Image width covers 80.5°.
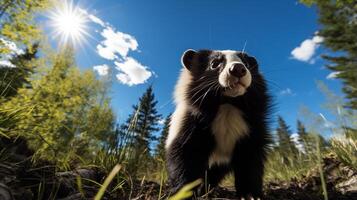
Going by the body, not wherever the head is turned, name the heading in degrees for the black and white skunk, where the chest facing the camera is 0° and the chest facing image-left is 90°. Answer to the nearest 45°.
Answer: approximately 315°

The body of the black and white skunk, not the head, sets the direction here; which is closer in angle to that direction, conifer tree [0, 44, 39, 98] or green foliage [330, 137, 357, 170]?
the green foliage

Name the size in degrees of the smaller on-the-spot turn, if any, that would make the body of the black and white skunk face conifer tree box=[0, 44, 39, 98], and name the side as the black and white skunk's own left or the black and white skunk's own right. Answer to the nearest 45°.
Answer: approximately 135° to the black and white skunk's own right

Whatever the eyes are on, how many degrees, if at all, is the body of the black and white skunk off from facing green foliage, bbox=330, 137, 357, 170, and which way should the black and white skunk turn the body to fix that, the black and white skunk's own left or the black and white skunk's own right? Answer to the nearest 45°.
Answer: approximately 90° to the black and white skunk's own left

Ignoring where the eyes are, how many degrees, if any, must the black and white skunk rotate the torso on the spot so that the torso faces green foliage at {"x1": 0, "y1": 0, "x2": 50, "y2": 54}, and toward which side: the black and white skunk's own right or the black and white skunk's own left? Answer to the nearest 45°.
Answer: approximately 135° to the black and white skunk's own right

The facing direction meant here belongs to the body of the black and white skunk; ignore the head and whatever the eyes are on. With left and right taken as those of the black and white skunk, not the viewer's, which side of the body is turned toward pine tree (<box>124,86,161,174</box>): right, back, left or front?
back
